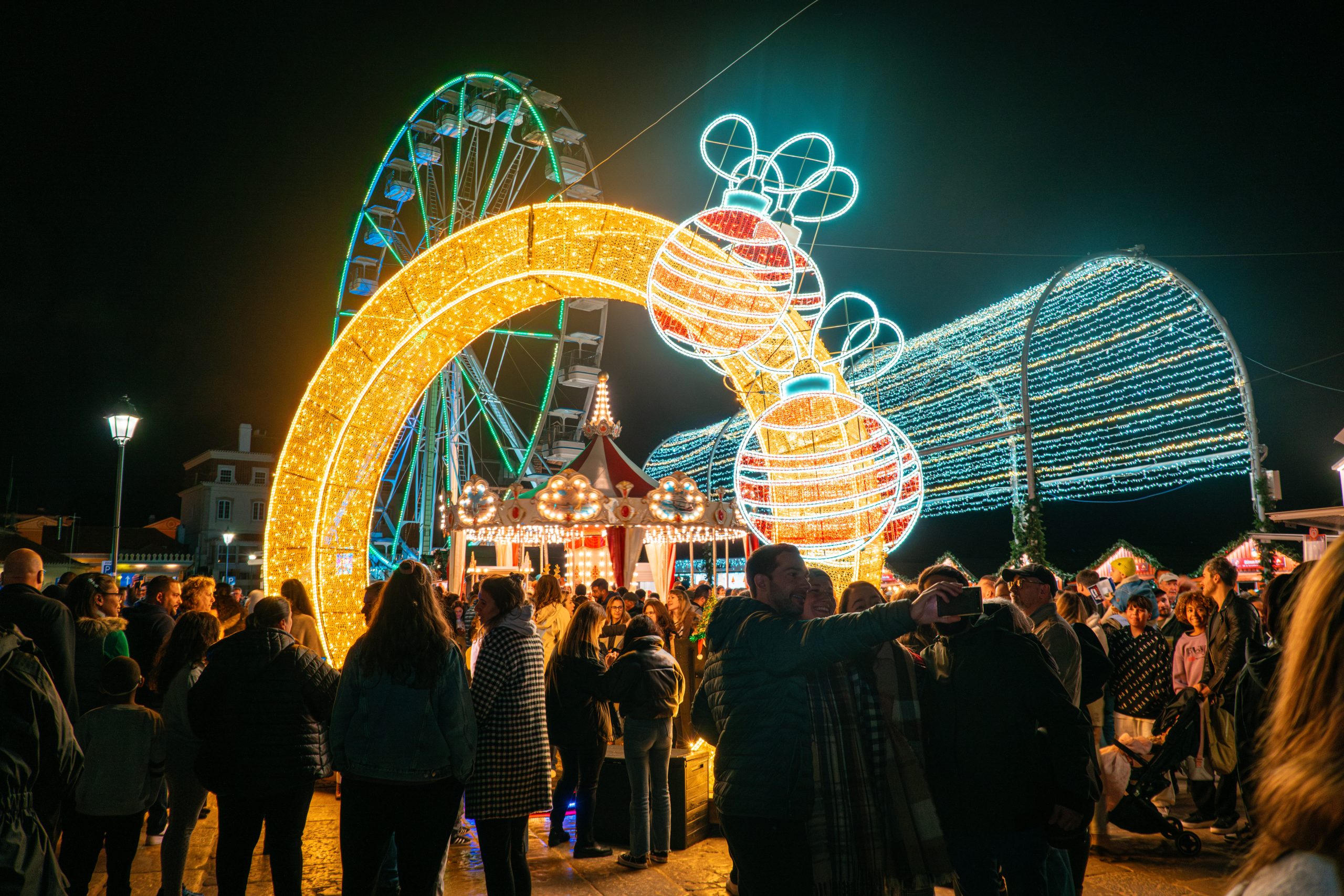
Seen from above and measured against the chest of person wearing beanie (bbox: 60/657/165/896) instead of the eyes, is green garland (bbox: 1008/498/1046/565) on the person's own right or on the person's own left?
on the person's own right

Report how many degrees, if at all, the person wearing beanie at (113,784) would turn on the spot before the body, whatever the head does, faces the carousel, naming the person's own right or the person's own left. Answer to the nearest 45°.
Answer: approximately 45° to the person's own right

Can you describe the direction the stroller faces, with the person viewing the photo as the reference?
facing to the left of the viewer

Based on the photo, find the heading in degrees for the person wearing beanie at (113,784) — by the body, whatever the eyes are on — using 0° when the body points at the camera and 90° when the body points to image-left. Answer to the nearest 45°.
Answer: approximately 180°

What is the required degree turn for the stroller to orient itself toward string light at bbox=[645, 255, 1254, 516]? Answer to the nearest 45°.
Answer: approximately 90° to its right

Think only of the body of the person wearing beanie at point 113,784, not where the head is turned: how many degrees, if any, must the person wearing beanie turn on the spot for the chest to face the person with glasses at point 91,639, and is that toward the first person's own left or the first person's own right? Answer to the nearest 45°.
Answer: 0° — they already face them

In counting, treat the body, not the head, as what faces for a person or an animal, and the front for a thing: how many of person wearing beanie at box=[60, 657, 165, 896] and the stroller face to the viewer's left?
1

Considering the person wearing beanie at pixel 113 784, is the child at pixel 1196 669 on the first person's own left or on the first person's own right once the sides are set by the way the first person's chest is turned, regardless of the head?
on the first person's own right

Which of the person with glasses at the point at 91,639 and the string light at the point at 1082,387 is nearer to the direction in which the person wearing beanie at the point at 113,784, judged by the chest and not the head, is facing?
the person with glasses
